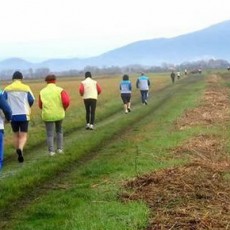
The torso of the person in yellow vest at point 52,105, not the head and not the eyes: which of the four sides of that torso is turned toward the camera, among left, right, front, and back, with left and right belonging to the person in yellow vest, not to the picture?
back

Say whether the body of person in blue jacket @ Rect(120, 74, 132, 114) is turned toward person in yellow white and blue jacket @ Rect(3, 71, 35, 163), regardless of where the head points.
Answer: no

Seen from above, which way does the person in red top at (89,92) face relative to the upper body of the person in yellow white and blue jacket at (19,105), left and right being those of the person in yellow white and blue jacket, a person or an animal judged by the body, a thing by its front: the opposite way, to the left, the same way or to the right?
the same way

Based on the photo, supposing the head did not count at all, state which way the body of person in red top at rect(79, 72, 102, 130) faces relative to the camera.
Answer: away from the camera

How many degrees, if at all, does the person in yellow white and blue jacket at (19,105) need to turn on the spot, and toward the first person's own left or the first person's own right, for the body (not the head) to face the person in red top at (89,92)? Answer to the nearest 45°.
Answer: approximately 45° to the first person's own right

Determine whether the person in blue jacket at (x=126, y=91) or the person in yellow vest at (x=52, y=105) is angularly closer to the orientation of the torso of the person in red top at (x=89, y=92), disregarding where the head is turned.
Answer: the person in blue jacket

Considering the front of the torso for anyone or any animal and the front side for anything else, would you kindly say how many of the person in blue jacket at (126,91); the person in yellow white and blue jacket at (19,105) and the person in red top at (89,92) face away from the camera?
3

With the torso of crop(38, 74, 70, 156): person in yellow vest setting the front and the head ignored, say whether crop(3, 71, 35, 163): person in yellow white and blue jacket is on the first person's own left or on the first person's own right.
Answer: on the first person's own left

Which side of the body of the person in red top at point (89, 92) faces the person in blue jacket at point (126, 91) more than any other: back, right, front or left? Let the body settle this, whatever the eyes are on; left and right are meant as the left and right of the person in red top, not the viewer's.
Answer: front

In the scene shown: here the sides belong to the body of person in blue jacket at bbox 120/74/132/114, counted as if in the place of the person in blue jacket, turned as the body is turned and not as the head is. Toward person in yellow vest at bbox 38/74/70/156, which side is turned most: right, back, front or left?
back

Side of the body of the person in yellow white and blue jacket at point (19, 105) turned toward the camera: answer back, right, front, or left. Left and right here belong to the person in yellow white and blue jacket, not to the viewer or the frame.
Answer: back

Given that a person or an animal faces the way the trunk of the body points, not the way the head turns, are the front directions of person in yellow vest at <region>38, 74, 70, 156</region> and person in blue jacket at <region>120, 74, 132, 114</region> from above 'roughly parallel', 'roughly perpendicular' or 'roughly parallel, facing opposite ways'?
roughly parallel

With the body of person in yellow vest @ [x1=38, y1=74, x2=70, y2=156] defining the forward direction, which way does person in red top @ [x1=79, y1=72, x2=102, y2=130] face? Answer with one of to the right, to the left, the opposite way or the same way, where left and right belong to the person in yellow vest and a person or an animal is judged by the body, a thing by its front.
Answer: the same way

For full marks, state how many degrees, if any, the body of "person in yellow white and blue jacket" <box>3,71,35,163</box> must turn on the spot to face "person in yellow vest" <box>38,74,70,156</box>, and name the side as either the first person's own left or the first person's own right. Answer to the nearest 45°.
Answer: approximately 90° to the first person's own right

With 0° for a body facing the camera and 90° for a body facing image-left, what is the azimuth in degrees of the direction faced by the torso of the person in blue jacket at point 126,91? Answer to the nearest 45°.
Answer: approximately 180°
